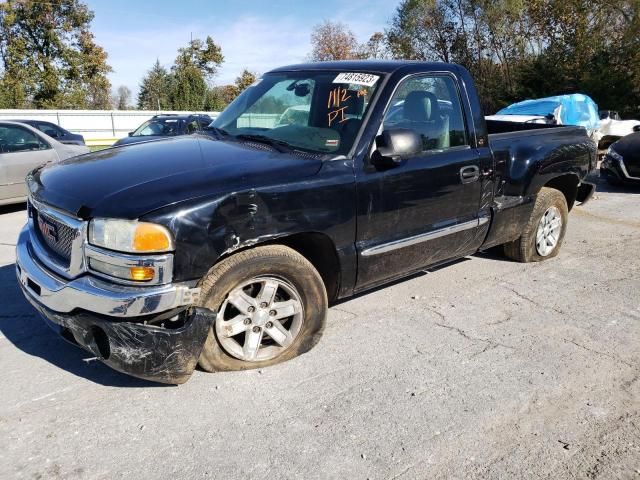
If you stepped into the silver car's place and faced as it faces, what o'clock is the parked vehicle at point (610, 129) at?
The parked vehicle is roughly at 6 o'clock from the silver car.

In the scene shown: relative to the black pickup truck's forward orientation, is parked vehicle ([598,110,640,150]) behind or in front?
behind

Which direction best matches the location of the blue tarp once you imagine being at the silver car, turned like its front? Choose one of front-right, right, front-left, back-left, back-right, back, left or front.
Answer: back

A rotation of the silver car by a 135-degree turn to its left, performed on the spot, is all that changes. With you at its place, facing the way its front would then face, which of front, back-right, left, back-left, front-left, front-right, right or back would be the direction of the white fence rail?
back-left

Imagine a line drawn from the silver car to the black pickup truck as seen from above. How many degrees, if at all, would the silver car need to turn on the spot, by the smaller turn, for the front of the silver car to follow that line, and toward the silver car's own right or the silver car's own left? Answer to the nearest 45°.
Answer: approximately 90° to the silver car's own left

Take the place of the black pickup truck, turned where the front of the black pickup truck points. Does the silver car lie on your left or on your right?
on your right

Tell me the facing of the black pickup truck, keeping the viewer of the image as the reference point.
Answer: facing the viewer and to the left of the viewer

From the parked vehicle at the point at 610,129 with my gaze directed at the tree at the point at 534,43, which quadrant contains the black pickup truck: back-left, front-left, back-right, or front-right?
back-left

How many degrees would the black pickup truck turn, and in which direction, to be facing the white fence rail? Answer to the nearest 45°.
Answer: approximately 90° to its right

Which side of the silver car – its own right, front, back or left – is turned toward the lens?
left

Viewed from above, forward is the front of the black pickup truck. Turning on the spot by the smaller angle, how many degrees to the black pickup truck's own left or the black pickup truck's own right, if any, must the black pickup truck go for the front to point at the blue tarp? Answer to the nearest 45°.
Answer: approximately 180°

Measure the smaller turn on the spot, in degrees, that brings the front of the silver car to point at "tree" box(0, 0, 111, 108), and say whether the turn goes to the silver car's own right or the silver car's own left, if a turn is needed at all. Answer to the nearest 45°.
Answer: approximately 90° to the silver car's own right

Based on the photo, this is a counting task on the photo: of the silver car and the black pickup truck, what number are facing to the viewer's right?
0
